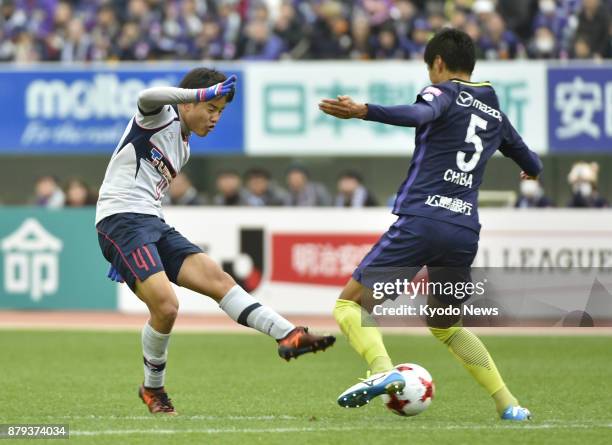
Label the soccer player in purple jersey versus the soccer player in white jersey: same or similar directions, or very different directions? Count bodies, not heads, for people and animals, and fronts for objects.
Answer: very different directions

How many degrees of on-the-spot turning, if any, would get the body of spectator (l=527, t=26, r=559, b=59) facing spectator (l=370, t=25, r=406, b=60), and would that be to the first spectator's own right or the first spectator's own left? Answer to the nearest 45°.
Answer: approximately 90° to the first spectator's own right

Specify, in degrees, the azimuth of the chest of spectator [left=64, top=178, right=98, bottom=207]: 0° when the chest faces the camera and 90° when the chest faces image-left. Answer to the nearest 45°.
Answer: approximately 0°

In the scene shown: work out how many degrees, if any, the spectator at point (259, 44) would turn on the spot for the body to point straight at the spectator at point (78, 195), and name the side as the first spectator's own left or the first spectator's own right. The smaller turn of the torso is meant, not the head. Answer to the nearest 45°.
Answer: approximately 45° to the first spectator's own right

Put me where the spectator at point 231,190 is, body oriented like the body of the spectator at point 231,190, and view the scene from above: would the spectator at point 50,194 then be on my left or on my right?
on my right

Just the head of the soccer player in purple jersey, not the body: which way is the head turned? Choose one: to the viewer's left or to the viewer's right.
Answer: to the viewer's left

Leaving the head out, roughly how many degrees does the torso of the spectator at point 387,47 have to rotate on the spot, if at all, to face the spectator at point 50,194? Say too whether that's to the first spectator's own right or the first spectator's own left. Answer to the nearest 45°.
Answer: approximately 90° to the first spectator's own right

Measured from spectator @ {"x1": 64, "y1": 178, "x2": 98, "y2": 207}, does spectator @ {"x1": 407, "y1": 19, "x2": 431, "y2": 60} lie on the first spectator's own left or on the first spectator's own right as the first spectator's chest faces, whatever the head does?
on the first spectator's own left

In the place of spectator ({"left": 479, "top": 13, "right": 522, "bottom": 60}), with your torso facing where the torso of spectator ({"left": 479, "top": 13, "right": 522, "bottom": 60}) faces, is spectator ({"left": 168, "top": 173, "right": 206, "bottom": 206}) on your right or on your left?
on your right

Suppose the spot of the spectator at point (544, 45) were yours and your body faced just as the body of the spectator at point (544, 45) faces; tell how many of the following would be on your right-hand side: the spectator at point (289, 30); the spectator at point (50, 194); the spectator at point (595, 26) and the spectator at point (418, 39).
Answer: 3

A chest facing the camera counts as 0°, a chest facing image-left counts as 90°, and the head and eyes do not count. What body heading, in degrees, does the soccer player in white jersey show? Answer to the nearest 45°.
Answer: approximately 315°
